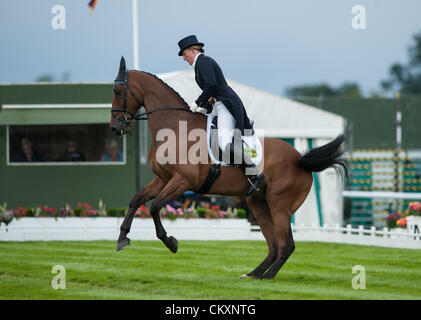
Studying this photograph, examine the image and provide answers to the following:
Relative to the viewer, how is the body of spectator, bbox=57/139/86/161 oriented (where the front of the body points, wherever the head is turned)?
toward the camera

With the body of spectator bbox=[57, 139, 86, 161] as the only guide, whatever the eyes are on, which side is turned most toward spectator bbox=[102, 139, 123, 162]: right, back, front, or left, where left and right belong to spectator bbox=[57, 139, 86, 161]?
left

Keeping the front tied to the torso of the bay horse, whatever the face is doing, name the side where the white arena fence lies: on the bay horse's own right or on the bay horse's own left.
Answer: on the bay horse's own right

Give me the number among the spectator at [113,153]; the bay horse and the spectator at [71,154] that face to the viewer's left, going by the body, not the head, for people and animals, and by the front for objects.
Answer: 1

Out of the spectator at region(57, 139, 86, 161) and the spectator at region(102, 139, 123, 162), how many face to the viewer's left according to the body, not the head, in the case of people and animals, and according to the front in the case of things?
0

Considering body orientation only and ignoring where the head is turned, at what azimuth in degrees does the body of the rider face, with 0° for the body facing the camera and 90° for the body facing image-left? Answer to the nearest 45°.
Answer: approximately 90°

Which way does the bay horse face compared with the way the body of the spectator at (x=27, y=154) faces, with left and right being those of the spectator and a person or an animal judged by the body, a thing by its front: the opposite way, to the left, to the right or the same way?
to the right

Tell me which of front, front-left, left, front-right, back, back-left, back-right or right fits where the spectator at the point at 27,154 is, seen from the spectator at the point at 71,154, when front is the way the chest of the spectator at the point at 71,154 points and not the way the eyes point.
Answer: right

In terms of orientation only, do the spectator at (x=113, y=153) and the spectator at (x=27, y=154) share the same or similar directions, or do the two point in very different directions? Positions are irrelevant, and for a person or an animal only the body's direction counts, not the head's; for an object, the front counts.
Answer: same or similar directions

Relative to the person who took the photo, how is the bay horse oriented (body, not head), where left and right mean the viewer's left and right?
facing to the left of the viewer

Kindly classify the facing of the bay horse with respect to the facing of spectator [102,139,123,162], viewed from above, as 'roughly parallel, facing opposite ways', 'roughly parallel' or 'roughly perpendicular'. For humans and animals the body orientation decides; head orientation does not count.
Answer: roughly perpendicular

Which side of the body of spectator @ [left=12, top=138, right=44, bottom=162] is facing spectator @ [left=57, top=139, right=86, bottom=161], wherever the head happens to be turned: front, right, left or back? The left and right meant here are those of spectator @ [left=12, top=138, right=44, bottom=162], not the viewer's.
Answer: left

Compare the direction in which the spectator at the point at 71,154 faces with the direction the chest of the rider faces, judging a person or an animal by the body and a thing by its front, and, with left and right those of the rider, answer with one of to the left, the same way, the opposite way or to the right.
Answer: to the left

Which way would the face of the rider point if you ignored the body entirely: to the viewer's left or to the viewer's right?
to the viewer's left

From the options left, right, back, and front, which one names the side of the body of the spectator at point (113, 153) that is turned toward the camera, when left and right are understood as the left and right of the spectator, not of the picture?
front
